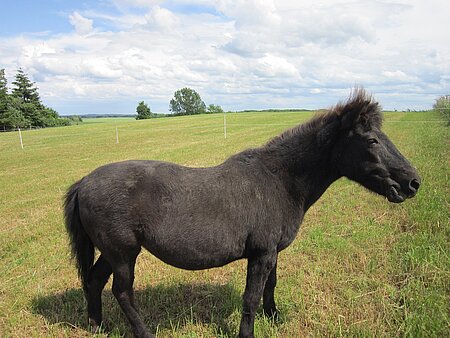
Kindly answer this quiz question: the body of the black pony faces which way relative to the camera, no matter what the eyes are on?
to the viewer's right
